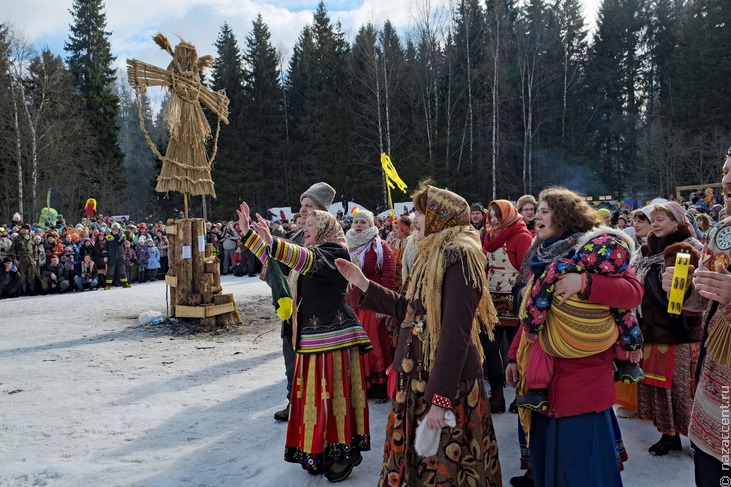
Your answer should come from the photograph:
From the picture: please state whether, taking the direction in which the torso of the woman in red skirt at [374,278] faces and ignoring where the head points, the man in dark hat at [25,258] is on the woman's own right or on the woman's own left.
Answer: on the woman's own right

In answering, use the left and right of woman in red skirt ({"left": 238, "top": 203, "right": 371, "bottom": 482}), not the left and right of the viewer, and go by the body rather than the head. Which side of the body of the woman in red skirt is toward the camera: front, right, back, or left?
left

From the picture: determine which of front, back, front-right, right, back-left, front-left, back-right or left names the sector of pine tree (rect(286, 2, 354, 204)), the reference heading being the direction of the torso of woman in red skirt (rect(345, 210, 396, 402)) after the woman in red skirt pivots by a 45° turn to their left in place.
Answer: back

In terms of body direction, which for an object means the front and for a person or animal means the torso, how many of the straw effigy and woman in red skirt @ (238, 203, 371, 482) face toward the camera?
1

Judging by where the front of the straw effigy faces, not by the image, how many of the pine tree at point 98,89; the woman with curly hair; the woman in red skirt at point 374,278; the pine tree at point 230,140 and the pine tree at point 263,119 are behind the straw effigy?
3

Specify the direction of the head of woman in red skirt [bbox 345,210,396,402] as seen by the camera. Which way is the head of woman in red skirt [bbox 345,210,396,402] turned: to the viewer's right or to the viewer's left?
to the viewer's left

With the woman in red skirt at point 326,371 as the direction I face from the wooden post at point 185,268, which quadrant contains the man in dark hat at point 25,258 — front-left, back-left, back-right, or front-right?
back-right

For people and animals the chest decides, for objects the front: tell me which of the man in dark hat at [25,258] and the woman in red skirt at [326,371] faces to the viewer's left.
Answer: the woman in red skirt

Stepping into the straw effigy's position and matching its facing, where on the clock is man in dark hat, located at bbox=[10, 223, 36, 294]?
The man in dark hat is roughly at 5 o'clock from the straw effigy.

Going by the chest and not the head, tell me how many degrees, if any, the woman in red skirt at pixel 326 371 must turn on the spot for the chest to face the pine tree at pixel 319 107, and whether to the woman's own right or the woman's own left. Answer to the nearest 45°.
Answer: approximately 90° to the woman's own right

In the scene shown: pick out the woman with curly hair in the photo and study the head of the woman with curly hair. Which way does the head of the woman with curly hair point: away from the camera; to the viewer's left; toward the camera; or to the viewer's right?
to the viewer's left

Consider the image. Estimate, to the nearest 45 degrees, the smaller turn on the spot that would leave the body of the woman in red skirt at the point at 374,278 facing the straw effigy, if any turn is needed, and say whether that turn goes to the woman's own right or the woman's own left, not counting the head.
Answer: approximately 90° to the woman's own right

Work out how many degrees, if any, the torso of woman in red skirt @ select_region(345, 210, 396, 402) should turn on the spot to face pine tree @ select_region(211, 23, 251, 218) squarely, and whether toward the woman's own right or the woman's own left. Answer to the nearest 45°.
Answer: approximately 135° to the woman's own right

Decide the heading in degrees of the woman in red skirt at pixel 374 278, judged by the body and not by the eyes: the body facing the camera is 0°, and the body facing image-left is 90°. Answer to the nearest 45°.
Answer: approximately 45°

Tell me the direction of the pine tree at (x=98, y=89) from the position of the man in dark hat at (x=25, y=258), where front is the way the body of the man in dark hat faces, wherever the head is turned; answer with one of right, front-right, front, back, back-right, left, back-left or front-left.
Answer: back-left
